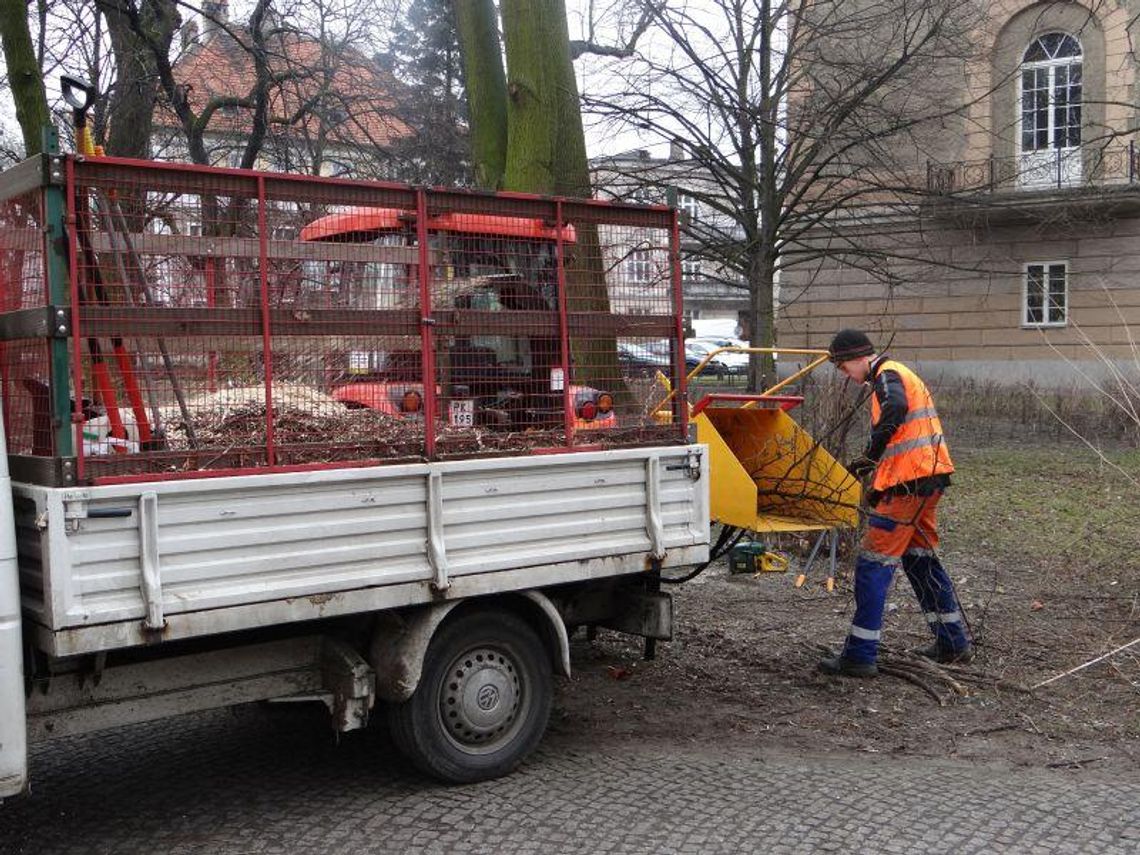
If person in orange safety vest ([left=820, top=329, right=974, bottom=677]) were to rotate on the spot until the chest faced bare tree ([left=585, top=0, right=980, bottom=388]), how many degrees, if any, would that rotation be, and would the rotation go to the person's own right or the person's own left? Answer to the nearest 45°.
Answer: approximately 90° to the person's own right

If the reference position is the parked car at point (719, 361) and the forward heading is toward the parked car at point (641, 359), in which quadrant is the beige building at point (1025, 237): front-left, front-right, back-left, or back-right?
back-left

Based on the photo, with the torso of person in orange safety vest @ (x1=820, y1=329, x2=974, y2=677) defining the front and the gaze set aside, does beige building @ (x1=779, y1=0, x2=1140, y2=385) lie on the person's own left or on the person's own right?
on the person's own right

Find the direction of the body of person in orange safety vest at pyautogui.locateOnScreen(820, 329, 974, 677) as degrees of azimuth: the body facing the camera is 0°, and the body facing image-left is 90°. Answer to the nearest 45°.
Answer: approximately 90°

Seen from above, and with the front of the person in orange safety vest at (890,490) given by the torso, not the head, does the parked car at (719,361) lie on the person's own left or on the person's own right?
on the person's own right
